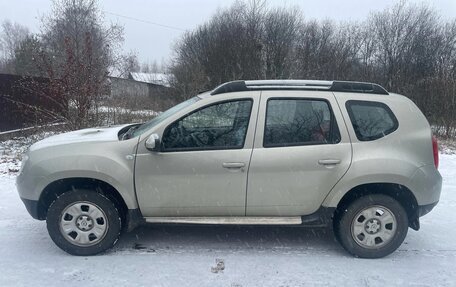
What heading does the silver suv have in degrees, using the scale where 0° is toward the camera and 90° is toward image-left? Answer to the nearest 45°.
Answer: approximately 90°
